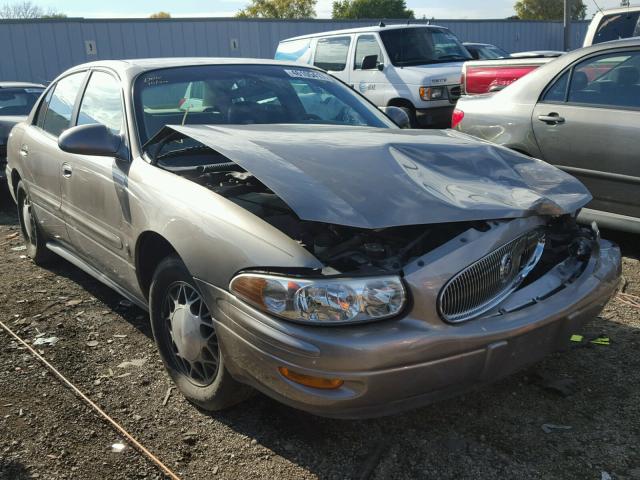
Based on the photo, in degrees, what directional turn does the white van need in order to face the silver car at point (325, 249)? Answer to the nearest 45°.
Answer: approximately 45° to its right

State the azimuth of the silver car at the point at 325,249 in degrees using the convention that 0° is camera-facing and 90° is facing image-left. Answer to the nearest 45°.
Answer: approximately 315°

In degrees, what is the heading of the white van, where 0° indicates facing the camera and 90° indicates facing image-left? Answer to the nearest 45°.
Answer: approximately 315°

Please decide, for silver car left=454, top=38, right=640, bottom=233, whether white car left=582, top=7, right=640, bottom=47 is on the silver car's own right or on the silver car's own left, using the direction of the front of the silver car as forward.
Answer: on the silver car's own left

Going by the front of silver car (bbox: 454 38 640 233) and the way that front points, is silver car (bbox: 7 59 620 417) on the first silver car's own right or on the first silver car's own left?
on the first silver car's own right

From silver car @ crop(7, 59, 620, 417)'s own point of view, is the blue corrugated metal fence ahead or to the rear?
to the rear

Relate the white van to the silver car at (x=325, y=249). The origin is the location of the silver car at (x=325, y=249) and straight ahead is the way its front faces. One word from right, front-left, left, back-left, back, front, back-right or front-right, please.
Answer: back-left
